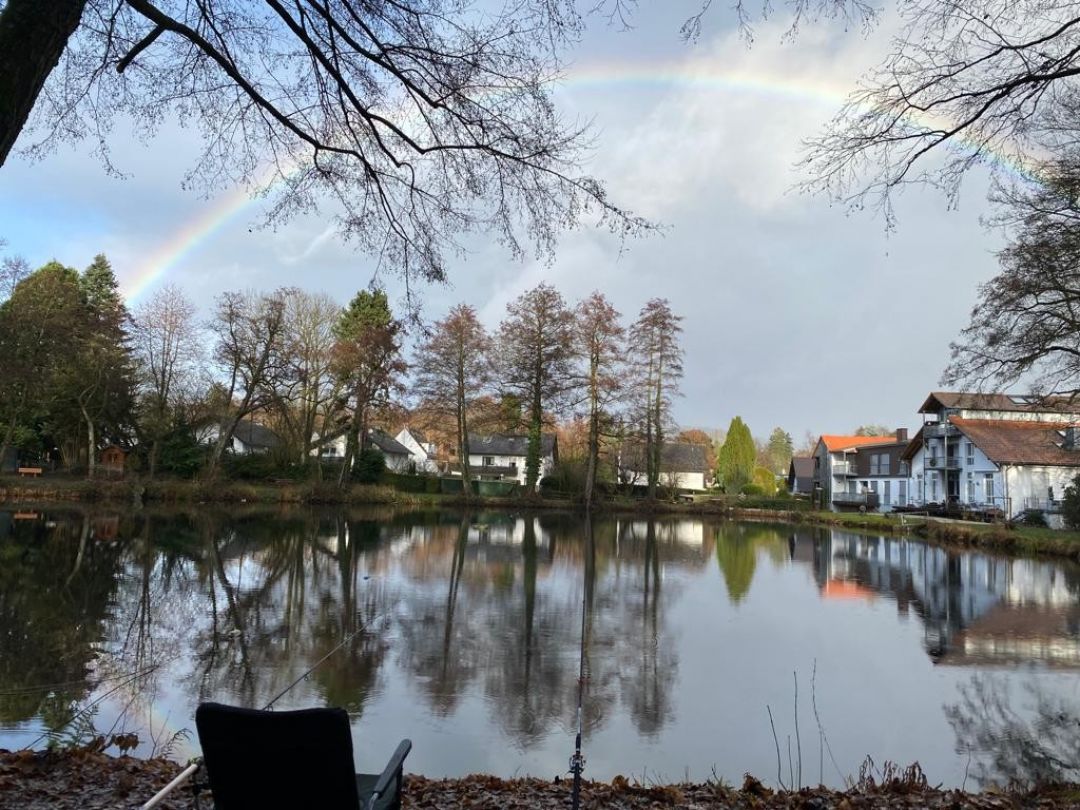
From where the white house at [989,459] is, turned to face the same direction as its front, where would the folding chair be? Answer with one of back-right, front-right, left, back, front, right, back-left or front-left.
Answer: front-left

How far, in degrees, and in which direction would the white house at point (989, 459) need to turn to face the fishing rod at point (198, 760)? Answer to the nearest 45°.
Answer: approximately 45° to its left

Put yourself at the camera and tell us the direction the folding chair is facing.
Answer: facing away from the viewer and to the right of the viewer

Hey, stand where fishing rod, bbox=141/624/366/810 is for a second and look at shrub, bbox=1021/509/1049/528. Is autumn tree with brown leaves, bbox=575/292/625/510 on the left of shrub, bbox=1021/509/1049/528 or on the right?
left

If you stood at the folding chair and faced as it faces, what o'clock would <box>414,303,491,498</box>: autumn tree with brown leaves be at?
The autumn tree with brown leaves is roughly at 11 o'clock from the folding chair.

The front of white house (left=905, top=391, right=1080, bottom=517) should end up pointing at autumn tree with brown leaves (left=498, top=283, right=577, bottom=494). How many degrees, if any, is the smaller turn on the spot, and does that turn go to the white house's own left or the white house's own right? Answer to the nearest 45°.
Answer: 0° — it already faces it

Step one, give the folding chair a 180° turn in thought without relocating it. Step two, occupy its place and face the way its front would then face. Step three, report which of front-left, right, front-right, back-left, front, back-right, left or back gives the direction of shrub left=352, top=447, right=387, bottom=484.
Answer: back-right

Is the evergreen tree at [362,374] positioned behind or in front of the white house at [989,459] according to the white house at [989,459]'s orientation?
in front

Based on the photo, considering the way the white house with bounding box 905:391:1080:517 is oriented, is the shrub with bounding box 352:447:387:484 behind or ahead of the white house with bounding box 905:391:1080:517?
ahead

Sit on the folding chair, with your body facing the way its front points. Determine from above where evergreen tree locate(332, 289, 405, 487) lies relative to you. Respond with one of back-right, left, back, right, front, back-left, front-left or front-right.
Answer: front-left

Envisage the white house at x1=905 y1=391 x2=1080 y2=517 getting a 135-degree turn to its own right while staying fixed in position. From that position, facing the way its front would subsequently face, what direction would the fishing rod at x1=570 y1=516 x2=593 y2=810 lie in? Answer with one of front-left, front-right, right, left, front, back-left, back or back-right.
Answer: back

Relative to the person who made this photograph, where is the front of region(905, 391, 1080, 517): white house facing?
facing the viewer and to the left of the viewer

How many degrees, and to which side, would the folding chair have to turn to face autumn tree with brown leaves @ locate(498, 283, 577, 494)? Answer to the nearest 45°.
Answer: approximately 45° to its left

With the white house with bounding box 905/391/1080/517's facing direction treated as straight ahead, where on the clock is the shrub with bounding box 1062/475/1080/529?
The shrub is roughly at 10 o'clock from the white house.
